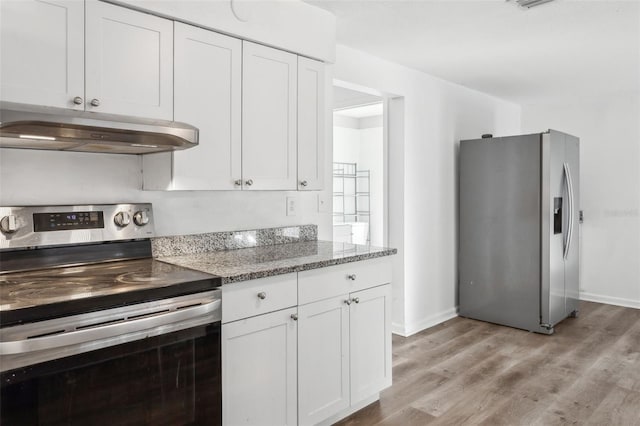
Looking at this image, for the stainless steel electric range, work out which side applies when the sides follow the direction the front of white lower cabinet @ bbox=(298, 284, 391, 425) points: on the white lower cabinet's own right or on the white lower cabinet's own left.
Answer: on the white lower cabinet's own right

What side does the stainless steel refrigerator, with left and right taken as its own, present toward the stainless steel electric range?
right

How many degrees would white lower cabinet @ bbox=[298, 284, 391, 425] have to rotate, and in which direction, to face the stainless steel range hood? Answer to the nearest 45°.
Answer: approximately 90° to its right

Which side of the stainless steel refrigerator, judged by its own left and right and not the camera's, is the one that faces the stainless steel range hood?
right

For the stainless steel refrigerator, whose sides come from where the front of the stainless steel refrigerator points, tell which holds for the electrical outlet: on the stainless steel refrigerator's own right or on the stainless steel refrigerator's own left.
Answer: on the stainless steel refrigerator's own right

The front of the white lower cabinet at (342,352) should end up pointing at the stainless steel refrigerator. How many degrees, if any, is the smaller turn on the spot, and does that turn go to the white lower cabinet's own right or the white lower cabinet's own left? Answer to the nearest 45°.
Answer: approximately 90° to the white lower cabinet's own left

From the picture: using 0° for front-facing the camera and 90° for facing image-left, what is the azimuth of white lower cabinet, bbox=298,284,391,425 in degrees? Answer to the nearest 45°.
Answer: approximately 315°

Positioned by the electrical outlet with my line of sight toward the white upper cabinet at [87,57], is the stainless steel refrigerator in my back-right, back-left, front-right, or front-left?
back-left
